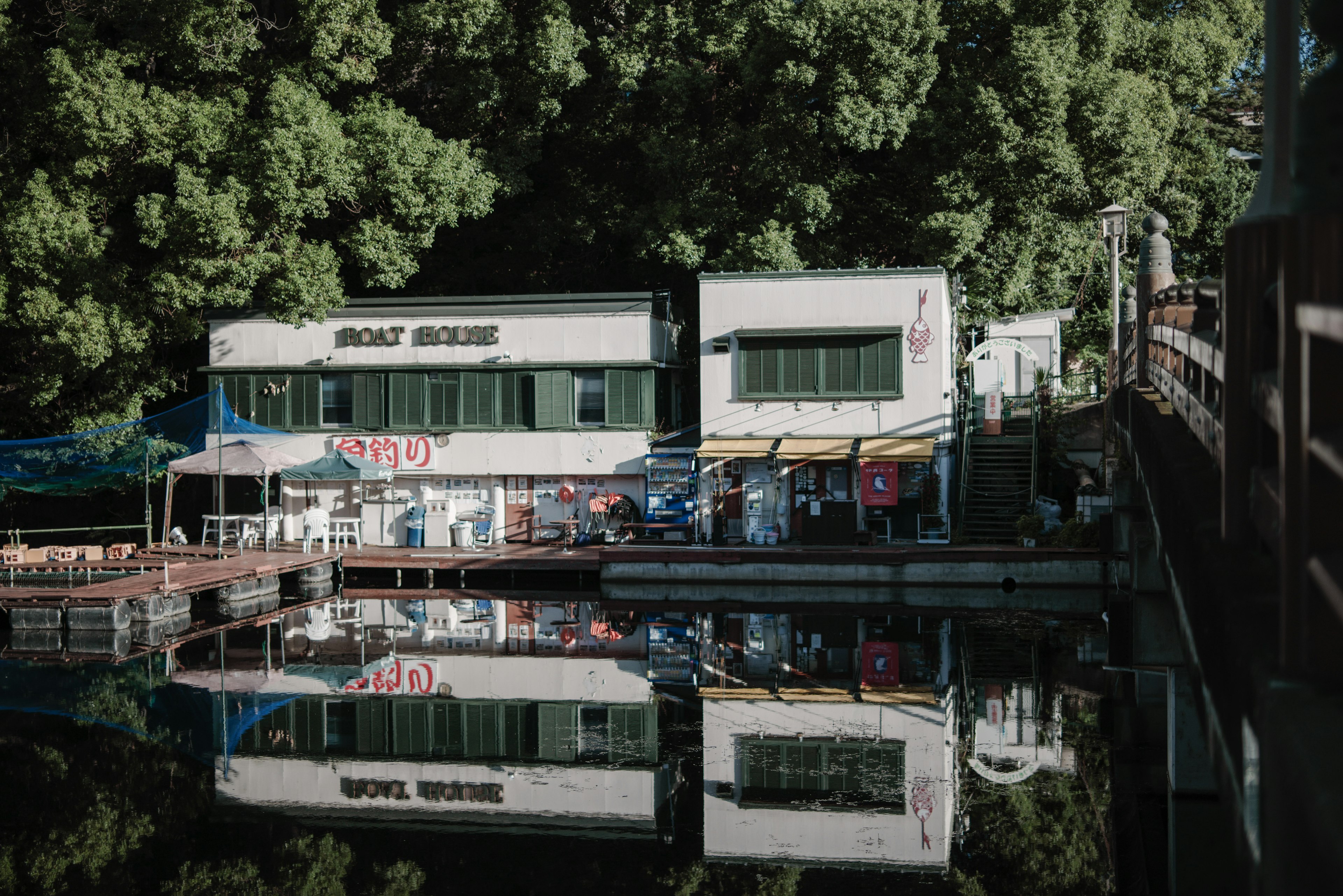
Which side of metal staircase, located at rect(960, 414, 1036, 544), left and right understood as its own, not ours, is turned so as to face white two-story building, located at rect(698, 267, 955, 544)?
right

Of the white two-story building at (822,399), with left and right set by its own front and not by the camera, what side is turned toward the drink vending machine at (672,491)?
right

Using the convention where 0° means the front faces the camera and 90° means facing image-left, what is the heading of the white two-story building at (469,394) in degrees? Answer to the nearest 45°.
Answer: approximately 0°

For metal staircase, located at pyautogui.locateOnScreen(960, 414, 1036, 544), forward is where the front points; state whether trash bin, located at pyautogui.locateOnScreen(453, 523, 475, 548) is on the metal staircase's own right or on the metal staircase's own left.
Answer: on the metal staircase's own right

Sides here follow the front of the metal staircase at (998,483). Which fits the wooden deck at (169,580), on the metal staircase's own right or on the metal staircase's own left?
on the metal staircase's own right
